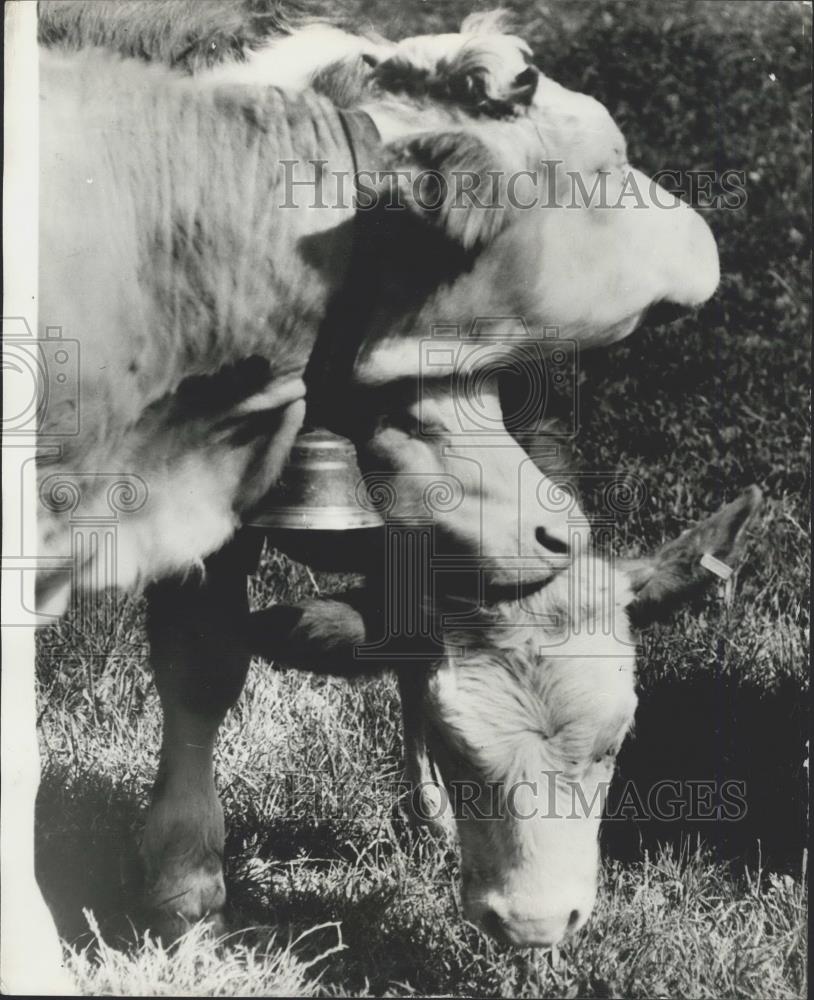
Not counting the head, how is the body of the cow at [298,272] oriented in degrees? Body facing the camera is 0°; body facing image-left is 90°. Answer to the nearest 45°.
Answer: approximately 270°
